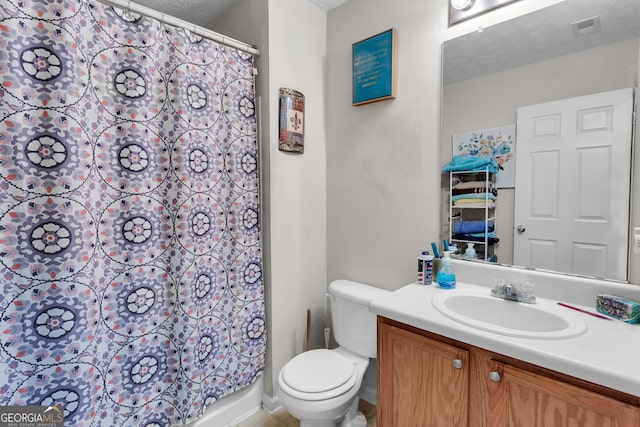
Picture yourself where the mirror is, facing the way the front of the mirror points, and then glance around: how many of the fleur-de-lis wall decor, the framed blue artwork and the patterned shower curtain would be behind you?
0

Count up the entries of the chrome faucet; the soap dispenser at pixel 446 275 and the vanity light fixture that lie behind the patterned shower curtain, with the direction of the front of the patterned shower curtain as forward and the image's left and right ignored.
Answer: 0

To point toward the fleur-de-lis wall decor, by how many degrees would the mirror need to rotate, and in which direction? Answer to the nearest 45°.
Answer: approximately 45° to its right

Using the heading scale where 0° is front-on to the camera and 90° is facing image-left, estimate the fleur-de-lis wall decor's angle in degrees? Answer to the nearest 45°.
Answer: approximately 315°

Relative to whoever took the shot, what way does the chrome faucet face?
facing the viewer and to the left of the viewer

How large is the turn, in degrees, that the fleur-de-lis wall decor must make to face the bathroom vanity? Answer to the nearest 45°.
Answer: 0° — it already faces it

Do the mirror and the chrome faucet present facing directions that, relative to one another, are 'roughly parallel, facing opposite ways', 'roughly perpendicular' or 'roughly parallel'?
roughly parallel

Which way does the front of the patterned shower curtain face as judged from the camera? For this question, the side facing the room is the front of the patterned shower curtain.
facing the viewer and to the right of the viewer

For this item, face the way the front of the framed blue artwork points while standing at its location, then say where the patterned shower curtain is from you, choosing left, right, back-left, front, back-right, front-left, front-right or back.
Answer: front

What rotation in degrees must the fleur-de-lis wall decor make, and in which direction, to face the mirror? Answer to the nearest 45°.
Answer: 0° — it already faces it

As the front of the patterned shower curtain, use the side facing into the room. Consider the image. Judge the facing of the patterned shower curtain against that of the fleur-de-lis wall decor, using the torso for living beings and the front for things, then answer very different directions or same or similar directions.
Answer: same or similar directions

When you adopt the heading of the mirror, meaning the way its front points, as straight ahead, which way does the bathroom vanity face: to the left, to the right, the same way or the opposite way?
the same way

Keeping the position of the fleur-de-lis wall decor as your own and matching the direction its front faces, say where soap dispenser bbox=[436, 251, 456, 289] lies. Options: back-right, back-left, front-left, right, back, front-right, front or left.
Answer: front
